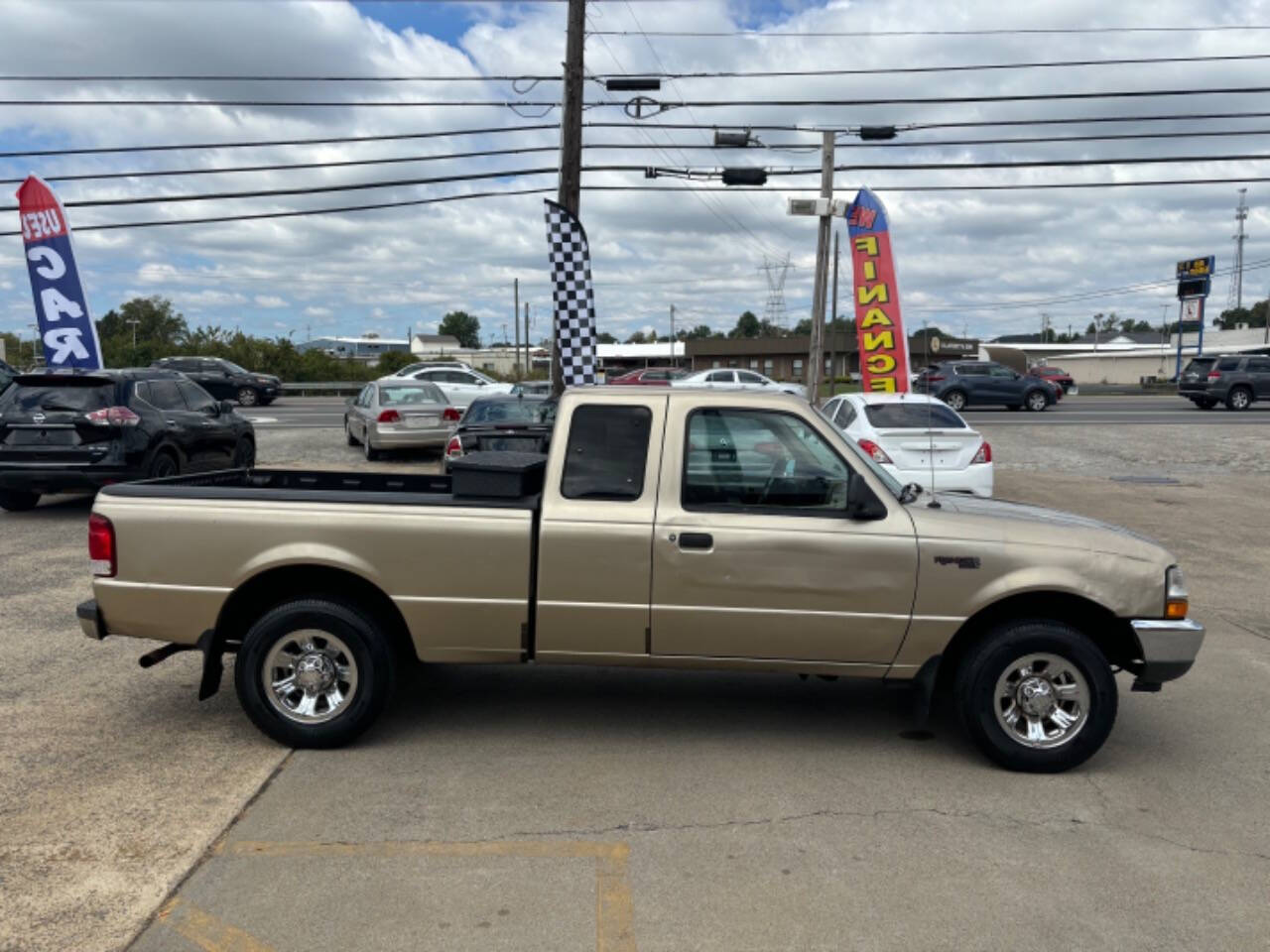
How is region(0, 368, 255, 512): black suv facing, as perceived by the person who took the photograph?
facing away from the viewer and to the right of the viewer

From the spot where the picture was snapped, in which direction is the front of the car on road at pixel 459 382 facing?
facing to the right of the viewer

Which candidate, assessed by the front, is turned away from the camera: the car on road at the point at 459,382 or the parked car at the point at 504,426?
the parked car

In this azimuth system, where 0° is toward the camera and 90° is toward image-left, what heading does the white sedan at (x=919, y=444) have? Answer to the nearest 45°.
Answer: approximately 135°

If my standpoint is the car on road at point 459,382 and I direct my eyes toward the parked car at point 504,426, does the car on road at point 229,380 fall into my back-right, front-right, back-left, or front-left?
back-right

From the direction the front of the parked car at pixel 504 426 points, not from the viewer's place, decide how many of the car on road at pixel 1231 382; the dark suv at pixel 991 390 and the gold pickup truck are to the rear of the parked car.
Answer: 1

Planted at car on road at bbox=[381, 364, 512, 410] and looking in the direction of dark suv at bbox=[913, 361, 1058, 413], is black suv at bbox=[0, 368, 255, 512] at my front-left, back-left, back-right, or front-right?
back-right

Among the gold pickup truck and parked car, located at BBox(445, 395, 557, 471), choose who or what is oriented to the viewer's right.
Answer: the gold pickup truck

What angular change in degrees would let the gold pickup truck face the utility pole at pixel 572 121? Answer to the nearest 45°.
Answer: approximately 90° to its left

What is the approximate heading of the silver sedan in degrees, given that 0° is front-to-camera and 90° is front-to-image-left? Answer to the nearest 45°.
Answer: approximately 135°

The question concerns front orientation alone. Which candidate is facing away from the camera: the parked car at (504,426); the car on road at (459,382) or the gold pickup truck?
the parked car

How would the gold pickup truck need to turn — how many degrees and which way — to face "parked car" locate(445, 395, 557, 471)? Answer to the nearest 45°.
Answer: approximately 90° to its left

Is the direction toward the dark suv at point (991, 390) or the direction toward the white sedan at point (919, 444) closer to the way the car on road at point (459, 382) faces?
the dark suv

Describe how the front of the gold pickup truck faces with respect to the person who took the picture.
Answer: facing to the right of the viewer
